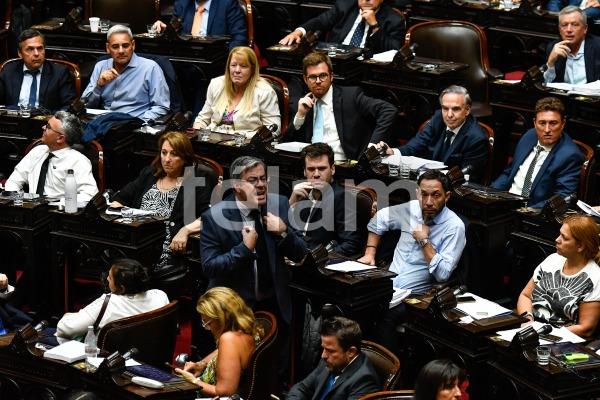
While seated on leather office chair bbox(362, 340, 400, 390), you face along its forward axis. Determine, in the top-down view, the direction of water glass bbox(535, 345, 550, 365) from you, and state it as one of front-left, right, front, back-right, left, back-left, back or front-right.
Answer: back-left

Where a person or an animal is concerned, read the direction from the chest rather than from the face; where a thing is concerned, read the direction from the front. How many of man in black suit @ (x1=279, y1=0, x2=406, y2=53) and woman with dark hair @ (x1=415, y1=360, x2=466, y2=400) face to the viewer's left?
0

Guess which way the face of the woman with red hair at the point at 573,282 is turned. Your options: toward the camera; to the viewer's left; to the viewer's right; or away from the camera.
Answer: to the viewer's left

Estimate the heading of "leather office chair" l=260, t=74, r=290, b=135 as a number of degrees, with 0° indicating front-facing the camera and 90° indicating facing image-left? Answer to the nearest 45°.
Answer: approximately 45°
